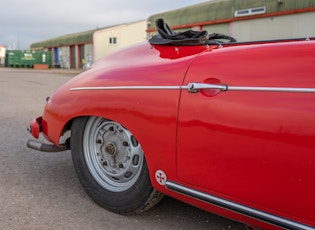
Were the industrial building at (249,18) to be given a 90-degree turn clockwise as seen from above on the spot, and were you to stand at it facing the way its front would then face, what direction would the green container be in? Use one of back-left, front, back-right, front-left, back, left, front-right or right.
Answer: front

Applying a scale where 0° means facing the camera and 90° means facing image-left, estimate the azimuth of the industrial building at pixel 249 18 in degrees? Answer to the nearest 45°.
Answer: approximately 45°
